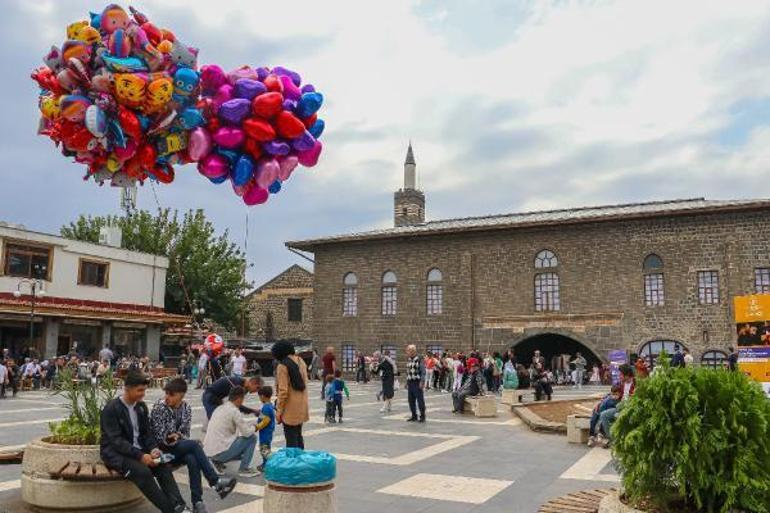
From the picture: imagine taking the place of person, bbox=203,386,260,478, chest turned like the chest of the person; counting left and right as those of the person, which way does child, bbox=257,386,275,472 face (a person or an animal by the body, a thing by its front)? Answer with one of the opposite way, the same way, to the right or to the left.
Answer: the opposite way

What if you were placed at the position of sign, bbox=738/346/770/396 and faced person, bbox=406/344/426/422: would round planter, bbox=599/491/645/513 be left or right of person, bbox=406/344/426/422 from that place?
left

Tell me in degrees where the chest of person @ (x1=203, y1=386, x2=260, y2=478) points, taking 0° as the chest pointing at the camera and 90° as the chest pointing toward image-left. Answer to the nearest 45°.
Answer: approximately 270°

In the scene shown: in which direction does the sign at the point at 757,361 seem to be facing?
toward the camera

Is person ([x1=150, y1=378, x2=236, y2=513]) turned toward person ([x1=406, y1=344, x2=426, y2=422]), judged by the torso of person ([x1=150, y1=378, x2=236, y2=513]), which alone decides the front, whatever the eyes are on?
no

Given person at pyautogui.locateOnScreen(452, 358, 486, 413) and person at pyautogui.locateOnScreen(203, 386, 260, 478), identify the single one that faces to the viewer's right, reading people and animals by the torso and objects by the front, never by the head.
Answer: person at pyautogui.locateOnScreen(203, 386, 260, 478)

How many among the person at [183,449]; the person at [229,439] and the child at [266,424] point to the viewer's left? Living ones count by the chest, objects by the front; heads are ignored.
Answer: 1

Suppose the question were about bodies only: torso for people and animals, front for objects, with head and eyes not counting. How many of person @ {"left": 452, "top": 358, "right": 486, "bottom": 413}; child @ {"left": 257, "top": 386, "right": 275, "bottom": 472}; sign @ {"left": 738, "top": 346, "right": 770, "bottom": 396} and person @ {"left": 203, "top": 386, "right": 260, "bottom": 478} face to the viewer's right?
1

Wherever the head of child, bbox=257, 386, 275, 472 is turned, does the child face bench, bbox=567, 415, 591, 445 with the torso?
no

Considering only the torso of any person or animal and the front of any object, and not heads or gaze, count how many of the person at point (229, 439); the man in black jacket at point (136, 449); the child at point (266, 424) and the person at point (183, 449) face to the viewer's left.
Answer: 1

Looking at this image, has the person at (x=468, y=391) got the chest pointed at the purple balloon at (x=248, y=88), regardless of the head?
no

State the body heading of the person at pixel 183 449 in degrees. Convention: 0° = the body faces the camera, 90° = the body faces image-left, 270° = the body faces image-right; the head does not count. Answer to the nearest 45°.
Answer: approximately 315°

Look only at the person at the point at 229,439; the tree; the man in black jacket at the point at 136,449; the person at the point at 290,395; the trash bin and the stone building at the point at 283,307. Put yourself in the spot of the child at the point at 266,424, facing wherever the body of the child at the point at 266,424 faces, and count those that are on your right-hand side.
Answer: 2

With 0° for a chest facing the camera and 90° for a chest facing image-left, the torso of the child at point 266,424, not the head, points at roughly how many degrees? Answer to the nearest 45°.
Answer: approximately 90°

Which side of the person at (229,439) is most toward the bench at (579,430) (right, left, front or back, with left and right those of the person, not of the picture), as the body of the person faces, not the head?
front
